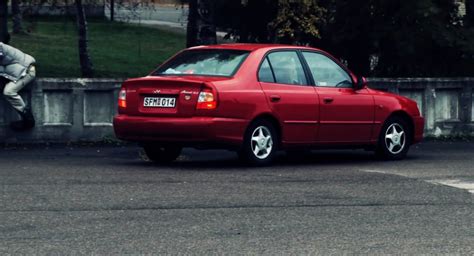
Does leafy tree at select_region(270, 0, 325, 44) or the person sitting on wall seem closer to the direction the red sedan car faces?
the leafy tree

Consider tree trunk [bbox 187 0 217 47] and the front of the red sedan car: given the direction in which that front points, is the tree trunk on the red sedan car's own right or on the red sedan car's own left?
on the red sedan car's own left

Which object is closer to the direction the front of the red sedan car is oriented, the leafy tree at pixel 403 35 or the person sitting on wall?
the leafy tree

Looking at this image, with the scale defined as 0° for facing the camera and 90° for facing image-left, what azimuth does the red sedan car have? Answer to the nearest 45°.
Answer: approximately 225°

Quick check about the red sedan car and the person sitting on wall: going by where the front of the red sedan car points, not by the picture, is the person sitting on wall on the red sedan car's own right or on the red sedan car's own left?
on the red sedan car's own left

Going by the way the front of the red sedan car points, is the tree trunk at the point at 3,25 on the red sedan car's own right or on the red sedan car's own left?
on the red sedan car's own left
